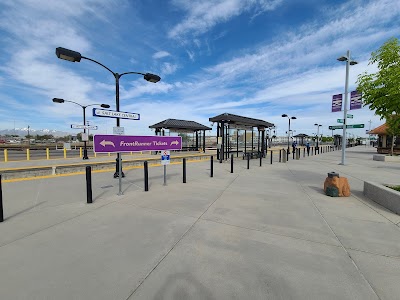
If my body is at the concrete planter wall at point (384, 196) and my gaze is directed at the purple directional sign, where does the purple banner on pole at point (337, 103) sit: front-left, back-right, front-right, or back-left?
back-right

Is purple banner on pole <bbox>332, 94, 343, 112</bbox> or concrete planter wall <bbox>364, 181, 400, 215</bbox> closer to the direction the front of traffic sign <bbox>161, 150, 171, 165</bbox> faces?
the concrete planter wall

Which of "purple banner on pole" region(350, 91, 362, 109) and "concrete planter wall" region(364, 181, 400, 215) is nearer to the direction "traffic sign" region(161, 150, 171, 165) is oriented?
the concrete planter wall

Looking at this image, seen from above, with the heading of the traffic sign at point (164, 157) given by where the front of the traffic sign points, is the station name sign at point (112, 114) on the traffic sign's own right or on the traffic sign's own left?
on the traffic sign's own right

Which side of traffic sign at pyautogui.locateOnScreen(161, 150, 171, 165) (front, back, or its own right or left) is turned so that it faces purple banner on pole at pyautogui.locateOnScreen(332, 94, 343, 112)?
left

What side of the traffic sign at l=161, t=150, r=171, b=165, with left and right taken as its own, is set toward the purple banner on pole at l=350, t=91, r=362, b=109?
left

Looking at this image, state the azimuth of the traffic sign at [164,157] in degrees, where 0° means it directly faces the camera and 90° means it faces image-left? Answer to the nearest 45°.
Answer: approximately 0°

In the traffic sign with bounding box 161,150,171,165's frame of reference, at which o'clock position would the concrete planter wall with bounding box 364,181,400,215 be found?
The concrete planter wall is roughly at 10 o'clock from the traffic sign.

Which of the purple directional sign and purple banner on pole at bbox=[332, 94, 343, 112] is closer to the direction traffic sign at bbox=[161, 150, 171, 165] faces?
the purple directional sign

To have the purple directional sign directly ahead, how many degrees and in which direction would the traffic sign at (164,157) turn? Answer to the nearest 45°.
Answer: approximately 45° to its right
